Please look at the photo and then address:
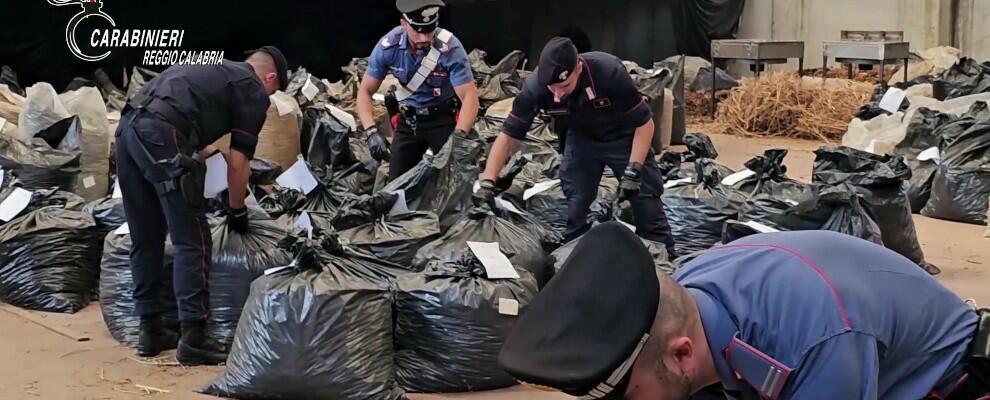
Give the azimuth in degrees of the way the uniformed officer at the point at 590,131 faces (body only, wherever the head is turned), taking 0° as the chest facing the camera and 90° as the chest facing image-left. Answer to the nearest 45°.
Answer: approximately 45°

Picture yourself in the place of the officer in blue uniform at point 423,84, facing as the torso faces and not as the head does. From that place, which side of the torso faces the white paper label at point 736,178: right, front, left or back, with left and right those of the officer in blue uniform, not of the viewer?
left

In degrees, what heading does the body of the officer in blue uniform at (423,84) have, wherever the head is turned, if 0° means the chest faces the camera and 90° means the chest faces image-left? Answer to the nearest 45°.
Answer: approximately 0°

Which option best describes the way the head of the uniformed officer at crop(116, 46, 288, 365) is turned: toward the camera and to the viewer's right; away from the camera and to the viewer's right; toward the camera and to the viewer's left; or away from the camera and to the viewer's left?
away from the camera and to the viewer's right

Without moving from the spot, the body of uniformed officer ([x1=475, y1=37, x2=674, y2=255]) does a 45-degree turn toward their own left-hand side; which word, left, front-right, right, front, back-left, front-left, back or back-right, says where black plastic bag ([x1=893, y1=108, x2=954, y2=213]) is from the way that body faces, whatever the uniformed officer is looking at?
back-left

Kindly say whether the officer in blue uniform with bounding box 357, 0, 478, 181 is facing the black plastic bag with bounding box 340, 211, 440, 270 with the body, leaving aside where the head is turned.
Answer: yes

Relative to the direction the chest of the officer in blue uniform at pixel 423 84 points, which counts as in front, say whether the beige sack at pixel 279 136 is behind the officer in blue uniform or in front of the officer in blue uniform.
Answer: behind

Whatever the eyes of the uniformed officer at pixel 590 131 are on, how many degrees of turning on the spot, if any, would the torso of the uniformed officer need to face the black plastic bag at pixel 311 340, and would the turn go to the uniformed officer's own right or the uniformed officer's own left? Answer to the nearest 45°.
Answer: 0° — they already face it

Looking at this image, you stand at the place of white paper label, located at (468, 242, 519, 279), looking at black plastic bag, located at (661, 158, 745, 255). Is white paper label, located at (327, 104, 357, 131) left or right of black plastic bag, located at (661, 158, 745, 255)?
left

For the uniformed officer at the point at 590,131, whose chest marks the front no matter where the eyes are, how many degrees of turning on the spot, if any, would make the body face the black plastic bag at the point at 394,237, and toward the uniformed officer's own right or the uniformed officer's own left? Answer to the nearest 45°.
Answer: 0° — they already face it

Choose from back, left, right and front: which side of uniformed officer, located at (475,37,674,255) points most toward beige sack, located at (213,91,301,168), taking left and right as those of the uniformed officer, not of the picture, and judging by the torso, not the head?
right
